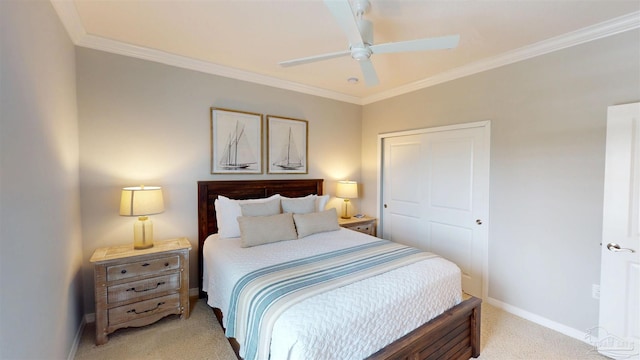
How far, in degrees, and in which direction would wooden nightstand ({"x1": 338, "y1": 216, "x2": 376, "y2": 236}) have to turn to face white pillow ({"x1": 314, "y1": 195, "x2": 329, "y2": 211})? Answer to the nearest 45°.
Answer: approximately 90° to its right

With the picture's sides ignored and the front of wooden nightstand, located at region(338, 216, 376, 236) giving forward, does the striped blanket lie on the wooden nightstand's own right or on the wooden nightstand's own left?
on the wooden nightstand's own right

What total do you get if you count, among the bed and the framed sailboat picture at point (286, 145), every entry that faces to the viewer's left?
0

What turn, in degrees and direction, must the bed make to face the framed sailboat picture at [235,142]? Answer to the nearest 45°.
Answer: approximately 180°

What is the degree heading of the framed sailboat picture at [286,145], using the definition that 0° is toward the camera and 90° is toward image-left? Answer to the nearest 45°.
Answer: approximately 315°

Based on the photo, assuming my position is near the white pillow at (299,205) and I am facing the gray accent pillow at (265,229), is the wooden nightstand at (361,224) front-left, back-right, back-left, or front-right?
back-left

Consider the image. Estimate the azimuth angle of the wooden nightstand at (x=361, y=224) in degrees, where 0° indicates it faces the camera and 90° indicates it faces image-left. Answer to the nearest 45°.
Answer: approximately 315°

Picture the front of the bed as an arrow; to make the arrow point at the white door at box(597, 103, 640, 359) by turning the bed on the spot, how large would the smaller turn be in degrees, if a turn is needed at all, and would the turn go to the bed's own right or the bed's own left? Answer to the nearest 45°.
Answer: approximately 45° to the bed's own left

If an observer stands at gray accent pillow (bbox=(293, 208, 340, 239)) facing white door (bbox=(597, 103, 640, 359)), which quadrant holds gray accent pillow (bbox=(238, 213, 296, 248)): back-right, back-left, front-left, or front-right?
back-right

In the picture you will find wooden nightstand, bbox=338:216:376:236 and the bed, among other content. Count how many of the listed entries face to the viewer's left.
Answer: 0
